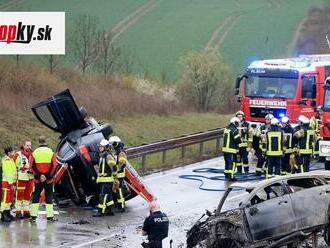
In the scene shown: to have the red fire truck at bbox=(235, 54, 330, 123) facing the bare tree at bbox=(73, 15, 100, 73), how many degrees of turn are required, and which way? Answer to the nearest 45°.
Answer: approximately 90° to its right

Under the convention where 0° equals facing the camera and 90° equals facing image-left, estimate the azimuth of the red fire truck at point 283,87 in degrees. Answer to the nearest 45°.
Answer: approximately 45°

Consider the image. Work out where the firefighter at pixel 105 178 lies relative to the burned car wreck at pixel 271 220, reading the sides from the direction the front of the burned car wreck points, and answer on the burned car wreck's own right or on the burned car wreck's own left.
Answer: on the burned car wreck's own right

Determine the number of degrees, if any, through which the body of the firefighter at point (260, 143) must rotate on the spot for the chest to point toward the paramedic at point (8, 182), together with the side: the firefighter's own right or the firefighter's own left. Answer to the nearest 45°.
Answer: approximately 135° to the firefighter's own right

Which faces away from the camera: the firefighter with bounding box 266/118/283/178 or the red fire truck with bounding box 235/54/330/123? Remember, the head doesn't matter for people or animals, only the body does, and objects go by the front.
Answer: the firefighter

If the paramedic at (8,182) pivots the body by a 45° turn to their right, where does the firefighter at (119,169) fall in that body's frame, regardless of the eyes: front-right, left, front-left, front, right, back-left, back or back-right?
front-left

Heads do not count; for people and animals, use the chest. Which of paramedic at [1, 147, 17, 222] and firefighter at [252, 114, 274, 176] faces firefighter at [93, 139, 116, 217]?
paramedic at [1, 147, 17, 222]

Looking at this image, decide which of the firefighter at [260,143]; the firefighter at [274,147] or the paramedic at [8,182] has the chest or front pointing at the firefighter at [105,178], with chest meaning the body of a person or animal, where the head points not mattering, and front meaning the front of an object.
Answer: the paramedic at [8,182]
